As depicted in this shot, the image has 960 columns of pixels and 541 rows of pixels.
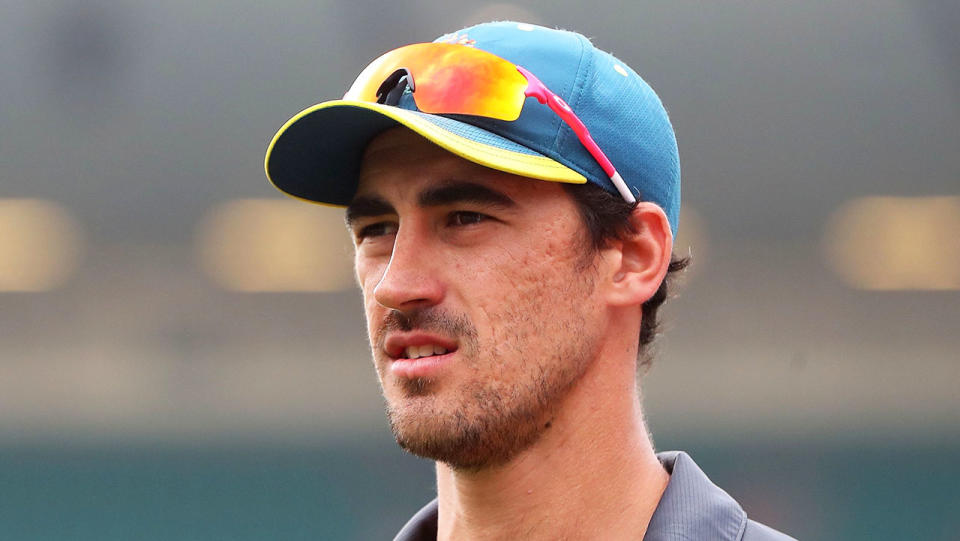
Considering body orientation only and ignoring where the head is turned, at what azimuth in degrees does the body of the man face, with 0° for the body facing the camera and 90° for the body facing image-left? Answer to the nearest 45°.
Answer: approximately 45°

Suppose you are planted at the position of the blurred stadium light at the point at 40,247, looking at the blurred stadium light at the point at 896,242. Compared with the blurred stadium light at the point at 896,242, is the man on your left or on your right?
right

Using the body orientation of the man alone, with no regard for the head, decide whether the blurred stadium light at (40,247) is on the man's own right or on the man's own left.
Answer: on the man's own right

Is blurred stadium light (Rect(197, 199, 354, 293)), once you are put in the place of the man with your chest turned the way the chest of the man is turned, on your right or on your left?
on your right

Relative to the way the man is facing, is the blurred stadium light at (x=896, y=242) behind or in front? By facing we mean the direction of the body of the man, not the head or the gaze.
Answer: behind
